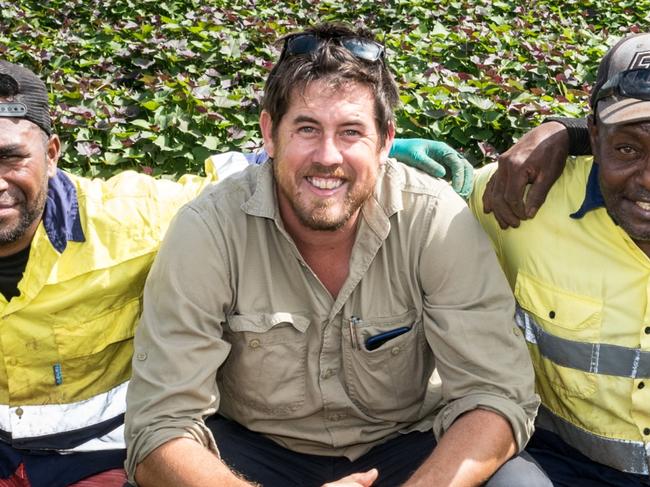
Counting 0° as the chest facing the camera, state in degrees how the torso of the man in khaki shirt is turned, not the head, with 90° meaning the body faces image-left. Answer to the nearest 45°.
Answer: approximately 0°
